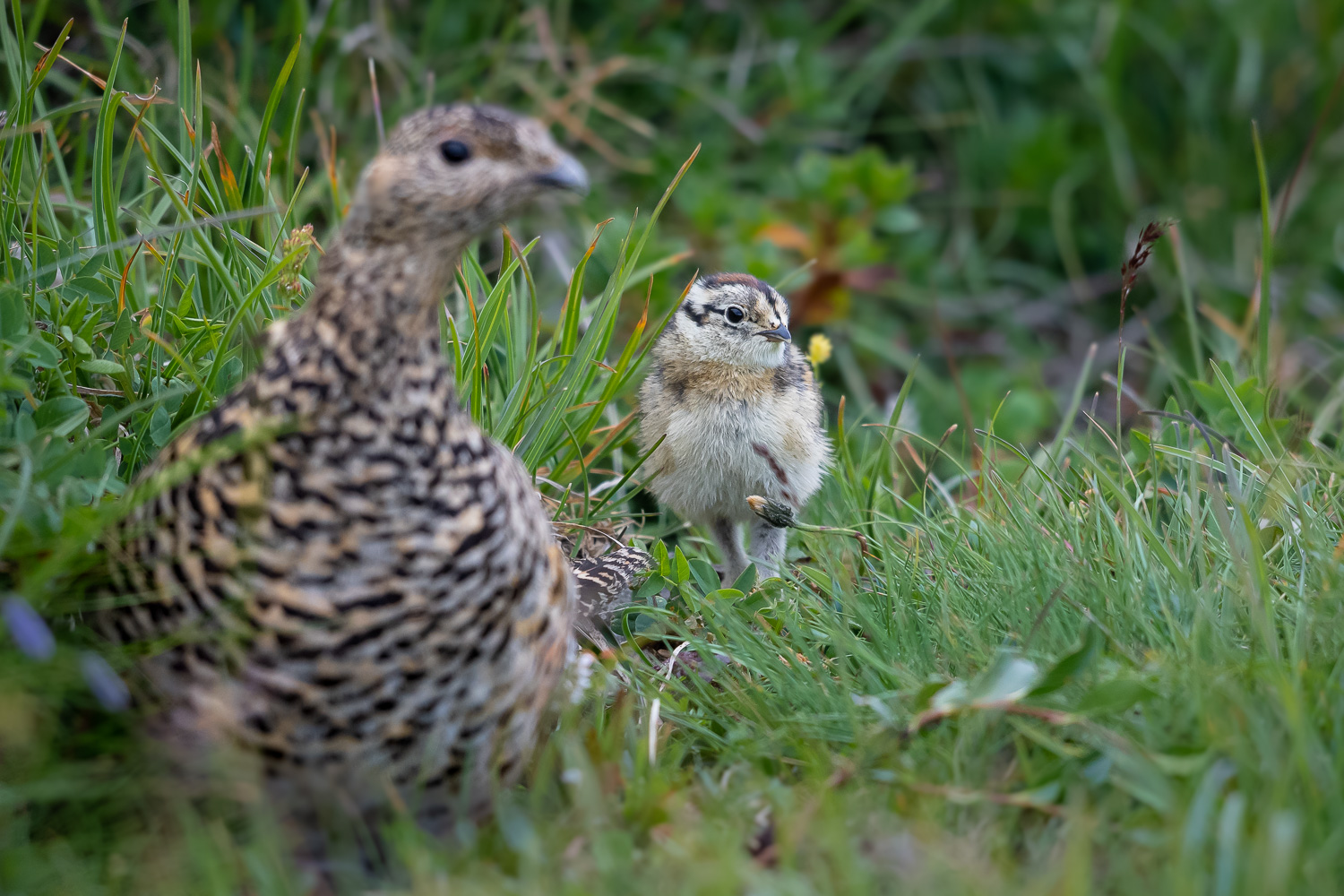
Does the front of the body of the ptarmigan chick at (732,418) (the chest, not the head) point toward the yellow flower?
no

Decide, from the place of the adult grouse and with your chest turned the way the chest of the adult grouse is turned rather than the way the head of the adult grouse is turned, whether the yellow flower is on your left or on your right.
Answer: on your left

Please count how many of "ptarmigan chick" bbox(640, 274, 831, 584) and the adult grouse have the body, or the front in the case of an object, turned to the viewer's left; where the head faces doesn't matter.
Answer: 0

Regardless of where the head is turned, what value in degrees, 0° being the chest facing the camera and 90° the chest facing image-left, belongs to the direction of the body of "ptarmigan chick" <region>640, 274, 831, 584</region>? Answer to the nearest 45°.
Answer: approximately 0°
